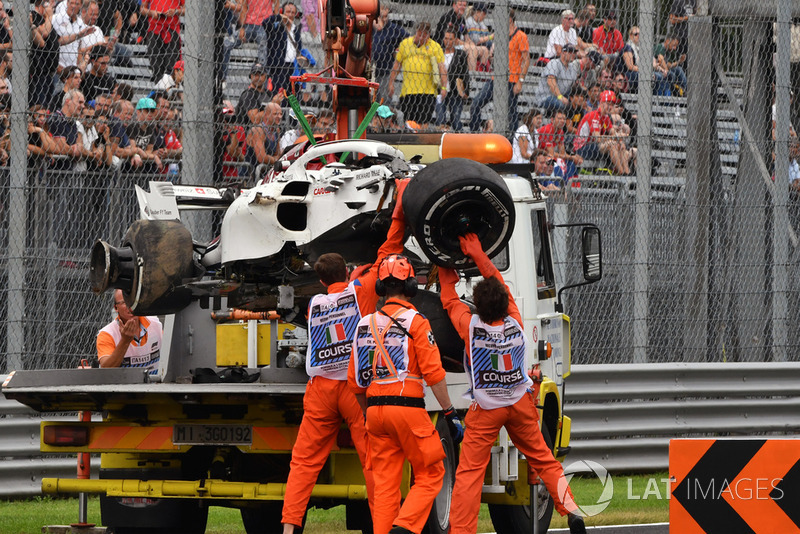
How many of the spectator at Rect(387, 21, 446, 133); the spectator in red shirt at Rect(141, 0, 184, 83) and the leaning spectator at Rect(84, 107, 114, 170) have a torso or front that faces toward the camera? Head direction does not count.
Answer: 3

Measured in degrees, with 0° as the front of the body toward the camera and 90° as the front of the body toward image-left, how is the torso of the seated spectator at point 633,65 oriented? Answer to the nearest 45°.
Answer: approximately 315°

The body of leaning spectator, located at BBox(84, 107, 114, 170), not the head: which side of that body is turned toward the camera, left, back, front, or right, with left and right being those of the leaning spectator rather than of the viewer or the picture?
front

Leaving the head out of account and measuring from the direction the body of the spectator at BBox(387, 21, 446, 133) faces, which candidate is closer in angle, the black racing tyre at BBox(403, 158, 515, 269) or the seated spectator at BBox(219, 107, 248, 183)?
the black racing tyre

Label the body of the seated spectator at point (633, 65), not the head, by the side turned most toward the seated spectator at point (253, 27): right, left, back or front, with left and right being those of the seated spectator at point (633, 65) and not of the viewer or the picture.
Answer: right

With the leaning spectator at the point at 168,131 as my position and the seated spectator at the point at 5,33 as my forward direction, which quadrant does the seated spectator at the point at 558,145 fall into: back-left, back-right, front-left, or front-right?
back-right

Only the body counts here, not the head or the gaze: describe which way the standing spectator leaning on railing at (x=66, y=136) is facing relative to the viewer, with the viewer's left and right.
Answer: facing the viewer and to the right of the viewer

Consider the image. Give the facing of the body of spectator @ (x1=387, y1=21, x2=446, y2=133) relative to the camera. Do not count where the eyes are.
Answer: toward the camera

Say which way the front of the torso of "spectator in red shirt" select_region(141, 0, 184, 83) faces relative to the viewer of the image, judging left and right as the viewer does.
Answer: facing the viewer

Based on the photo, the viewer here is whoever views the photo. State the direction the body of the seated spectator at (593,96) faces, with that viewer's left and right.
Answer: facing the viewer and to the left of the viewer

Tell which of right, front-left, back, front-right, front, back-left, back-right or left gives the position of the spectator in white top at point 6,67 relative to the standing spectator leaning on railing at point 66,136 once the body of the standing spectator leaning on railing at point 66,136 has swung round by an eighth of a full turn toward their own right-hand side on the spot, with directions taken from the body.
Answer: back-right
